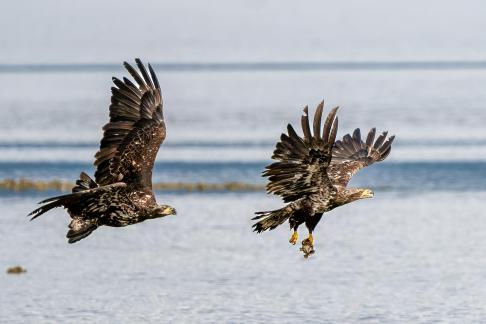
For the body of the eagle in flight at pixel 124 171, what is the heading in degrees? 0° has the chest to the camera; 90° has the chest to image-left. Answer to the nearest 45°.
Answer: approximately 270°

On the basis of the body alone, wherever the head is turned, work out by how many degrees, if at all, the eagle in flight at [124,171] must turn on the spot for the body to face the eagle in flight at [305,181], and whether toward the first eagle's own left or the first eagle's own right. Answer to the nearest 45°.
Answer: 0° — it already faces it
